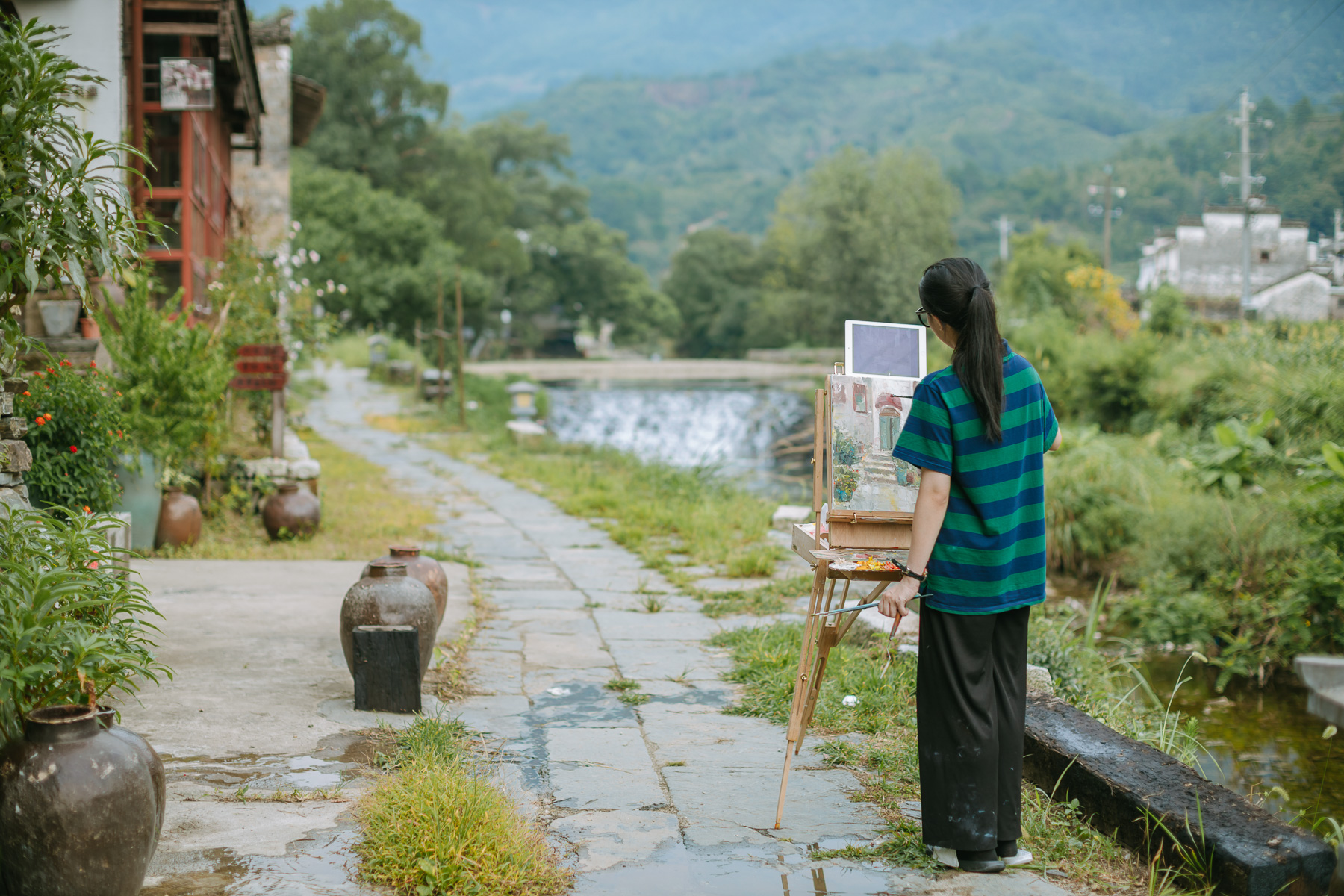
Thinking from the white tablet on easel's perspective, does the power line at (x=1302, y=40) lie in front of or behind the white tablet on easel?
behind

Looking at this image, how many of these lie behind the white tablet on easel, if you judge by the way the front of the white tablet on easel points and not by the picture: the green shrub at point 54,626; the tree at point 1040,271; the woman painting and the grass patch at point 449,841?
1

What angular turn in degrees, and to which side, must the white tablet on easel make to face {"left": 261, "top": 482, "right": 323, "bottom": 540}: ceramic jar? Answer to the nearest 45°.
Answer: approximately 135° to its right

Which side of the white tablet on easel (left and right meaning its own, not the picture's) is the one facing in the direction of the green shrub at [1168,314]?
back

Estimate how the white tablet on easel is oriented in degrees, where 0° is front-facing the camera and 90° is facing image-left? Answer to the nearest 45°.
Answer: approximately 0°

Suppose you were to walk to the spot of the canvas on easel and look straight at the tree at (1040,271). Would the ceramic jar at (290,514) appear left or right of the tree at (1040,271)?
left

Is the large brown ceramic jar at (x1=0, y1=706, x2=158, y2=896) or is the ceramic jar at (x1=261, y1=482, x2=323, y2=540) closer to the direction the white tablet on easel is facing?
the large brown ceramic jar

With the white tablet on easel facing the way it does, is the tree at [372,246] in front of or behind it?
behind

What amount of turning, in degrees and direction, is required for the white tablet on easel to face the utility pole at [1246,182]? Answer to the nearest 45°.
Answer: approximately 180°
